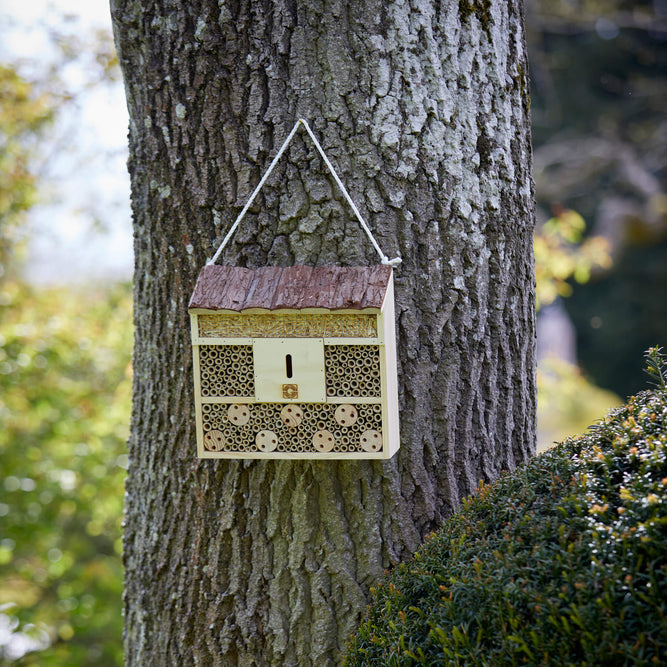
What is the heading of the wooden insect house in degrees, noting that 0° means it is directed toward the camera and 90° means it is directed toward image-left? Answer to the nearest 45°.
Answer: approximately 0°
